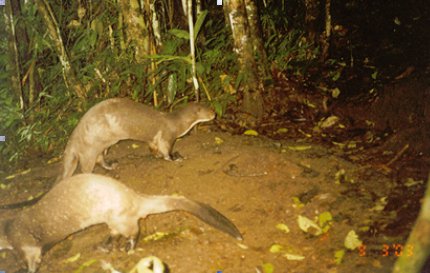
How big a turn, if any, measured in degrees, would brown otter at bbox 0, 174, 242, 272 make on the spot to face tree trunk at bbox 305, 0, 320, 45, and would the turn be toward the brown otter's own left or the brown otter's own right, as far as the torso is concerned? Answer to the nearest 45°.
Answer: approximately 135° to the brown otter's own right

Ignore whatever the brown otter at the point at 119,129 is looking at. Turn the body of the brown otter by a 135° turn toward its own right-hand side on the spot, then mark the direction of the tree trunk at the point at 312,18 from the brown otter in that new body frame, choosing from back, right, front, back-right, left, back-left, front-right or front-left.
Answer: back

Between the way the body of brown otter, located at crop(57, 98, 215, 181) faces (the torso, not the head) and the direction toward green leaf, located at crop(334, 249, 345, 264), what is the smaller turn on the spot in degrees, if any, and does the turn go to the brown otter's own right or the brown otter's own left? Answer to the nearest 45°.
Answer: approximately 45° to the brown otter's own right

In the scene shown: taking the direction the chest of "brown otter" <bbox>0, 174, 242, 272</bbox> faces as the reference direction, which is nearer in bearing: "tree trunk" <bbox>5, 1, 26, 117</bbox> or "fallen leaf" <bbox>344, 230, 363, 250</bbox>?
the tree trunk

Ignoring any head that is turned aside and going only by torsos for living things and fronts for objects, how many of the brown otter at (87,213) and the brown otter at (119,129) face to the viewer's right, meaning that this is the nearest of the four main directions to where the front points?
1

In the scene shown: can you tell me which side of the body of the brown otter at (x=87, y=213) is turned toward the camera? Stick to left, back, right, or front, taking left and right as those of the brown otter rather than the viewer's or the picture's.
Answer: left

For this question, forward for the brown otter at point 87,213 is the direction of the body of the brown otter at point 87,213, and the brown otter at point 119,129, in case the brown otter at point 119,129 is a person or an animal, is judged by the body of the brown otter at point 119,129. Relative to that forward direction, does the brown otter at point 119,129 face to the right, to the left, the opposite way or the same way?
the opposite way

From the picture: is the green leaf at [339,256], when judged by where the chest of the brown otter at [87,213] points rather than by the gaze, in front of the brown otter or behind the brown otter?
behind

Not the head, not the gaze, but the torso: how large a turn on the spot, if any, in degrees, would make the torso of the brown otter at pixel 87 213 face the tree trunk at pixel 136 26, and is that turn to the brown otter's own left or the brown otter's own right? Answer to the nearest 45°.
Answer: approximately 90° to the brown otter's own right

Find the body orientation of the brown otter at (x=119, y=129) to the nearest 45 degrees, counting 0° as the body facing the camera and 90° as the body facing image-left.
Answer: approximately 270°

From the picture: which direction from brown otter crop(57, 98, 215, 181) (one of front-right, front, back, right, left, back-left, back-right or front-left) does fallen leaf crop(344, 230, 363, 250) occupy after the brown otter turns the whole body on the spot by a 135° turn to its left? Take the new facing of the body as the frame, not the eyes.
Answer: back

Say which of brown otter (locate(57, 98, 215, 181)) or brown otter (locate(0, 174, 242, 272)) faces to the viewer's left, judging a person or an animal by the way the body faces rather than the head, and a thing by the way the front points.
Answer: brown otter (locate(0, 174, 242, 272))
